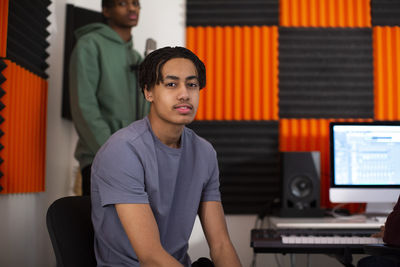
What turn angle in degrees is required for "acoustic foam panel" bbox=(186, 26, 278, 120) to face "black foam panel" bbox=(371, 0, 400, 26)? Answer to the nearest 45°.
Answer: approximately 90° to its left

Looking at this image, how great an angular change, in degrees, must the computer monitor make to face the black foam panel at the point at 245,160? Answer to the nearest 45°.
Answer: approximately 90° to its right

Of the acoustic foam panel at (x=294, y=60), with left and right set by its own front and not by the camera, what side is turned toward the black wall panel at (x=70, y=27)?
right

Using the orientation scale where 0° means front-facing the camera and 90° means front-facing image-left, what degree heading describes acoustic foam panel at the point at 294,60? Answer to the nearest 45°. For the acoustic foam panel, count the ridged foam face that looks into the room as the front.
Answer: approximately 0°

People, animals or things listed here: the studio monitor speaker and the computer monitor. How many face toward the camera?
2

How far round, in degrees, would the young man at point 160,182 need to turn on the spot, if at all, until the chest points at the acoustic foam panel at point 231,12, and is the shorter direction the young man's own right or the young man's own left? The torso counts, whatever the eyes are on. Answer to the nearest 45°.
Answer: approximately 135° to the young man's own left
